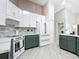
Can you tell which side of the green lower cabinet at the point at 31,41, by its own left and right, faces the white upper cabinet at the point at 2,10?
right

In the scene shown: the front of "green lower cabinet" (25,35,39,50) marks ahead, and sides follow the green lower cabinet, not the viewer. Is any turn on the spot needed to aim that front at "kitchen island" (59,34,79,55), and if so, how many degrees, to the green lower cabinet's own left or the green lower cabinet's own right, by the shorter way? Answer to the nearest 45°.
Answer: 0° — it already faces it

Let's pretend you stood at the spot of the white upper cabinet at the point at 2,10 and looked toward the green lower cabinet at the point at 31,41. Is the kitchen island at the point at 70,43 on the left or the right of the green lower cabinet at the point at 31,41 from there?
right

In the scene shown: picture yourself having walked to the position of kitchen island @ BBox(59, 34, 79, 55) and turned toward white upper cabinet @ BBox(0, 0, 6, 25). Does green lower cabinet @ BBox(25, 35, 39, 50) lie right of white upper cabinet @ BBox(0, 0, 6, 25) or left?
right

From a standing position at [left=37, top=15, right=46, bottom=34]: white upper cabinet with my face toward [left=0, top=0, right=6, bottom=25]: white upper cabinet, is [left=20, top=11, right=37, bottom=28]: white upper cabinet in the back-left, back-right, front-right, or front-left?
front-right

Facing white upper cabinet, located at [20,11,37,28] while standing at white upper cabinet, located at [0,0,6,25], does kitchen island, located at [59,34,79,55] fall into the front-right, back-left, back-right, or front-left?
front-right

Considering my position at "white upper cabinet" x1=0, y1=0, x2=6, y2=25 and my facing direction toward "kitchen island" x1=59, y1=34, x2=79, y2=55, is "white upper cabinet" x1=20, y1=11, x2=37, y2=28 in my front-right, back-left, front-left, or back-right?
front-left
